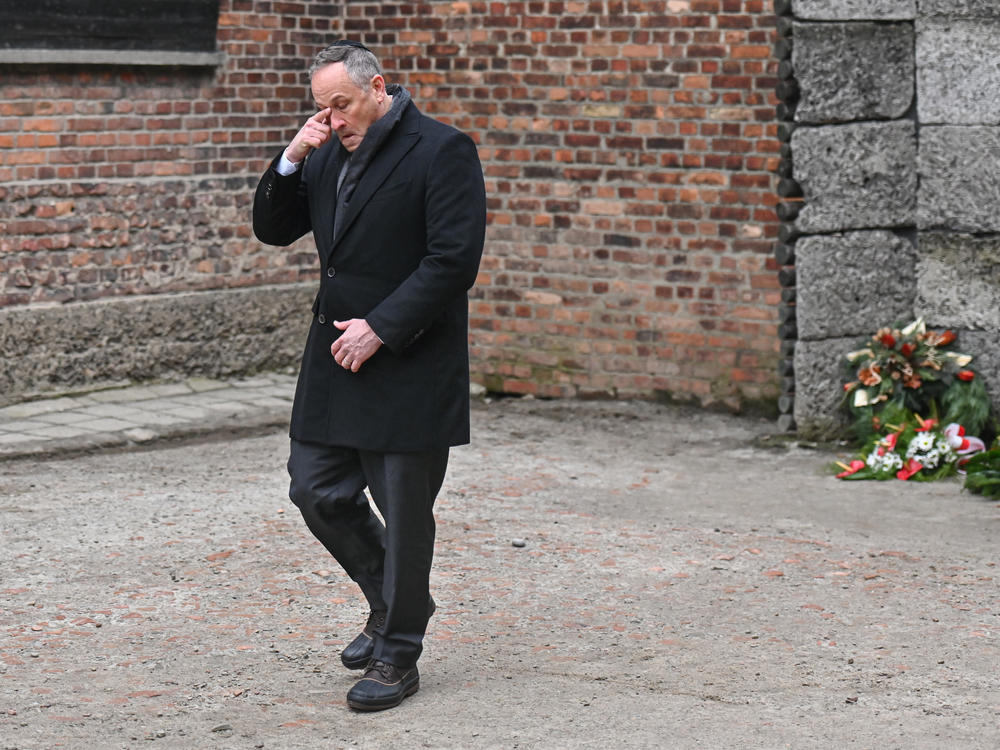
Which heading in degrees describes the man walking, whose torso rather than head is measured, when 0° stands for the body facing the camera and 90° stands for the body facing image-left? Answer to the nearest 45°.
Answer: approximately 45°

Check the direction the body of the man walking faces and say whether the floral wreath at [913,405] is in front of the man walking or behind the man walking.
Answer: behind

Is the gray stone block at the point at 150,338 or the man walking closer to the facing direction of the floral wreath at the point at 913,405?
the man walking

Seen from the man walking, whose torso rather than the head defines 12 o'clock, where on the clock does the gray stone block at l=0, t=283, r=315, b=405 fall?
The gray stone block is roughly at 4 o'clock from the man walking.

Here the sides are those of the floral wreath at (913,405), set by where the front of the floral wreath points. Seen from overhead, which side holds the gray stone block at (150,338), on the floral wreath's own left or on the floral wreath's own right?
on the floral wreath's own right

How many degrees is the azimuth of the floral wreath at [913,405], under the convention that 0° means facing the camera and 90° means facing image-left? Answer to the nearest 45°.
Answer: approximately 0°
